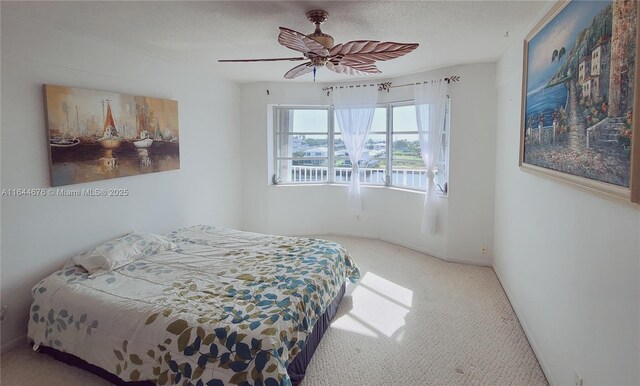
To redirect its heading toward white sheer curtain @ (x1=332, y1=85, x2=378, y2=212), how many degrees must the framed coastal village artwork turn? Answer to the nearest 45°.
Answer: approximately 90° to its right

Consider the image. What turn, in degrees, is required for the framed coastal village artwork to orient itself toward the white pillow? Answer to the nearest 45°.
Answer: approximately 45° to its right

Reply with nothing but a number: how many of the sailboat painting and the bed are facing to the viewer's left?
0

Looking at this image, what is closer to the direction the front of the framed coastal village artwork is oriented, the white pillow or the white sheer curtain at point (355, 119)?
the white pillow

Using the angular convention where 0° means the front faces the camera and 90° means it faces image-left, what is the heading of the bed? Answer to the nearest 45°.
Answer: approximately 315°

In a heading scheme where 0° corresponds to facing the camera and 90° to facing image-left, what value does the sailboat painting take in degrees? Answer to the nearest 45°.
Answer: approximately 315°

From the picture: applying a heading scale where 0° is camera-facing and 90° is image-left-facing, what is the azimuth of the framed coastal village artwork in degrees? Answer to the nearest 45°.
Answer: approximately 45°

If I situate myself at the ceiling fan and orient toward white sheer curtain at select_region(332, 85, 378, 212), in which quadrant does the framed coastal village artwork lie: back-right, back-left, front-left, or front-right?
back-right
